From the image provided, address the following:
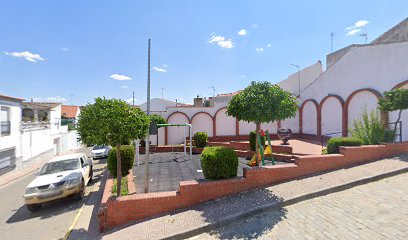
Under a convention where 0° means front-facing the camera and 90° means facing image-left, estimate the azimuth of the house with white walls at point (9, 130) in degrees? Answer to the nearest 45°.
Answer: approximately 315°

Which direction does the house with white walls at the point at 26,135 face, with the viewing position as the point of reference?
facing the viewer and to the right of the viewer

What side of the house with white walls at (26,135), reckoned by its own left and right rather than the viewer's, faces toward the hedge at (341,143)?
front

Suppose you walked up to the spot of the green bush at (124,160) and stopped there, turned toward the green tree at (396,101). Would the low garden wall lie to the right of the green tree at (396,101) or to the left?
right

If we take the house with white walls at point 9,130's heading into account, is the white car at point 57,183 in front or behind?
in front

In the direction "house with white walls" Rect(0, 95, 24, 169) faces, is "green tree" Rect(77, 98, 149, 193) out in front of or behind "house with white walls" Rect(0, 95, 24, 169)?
in front

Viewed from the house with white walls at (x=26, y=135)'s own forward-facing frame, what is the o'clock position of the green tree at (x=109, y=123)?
The green tree is roughly at 1 o'clock from the house with white walls.

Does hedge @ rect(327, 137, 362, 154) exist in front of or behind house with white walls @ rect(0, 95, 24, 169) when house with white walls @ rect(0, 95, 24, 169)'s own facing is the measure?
in front

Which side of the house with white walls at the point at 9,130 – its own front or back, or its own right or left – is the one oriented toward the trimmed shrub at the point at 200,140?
front
